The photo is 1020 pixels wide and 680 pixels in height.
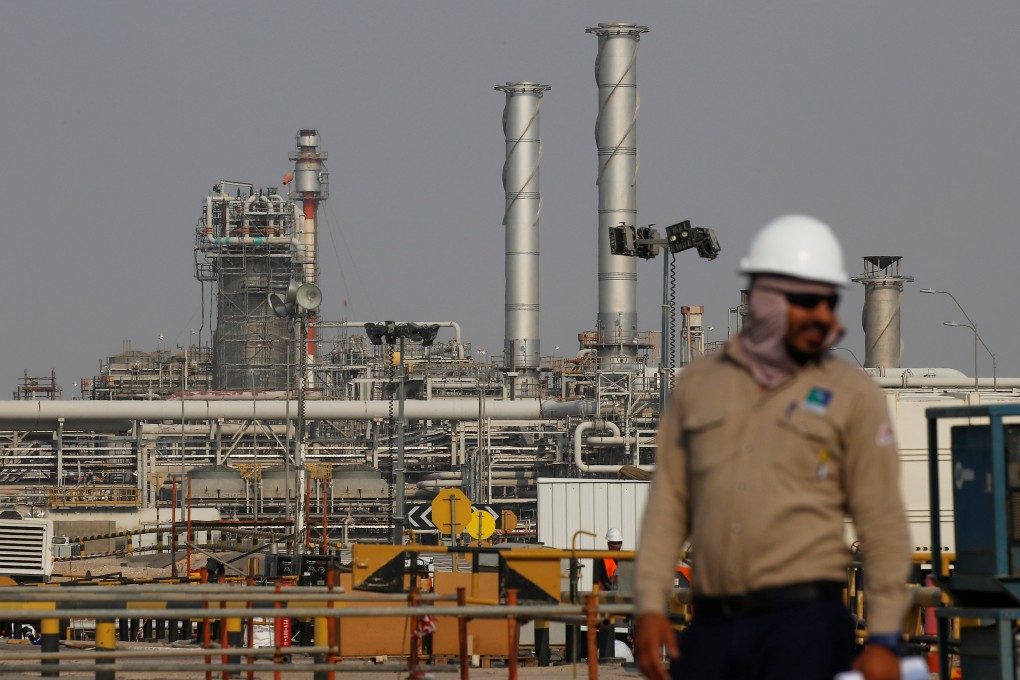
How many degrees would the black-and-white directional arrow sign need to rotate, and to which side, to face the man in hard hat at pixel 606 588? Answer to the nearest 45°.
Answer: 0° — it already faces them

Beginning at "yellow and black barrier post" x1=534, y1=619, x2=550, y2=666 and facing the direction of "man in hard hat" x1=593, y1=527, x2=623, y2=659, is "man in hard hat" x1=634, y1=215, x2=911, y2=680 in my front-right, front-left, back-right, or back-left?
back-right

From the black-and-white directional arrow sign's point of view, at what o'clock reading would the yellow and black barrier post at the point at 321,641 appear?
The yellow and black barrier post is roughly at 12 o'clock from the black-and-white directional arrow sign.

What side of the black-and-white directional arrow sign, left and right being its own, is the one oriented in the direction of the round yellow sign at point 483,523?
left

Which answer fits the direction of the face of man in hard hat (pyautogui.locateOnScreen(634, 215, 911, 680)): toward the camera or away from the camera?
toward the camera

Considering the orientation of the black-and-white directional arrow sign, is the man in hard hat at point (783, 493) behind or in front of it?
in front

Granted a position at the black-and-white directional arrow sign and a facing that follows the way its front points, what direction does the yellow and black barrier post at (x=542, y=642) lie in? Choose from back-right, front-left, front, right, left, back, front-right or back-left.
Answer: front

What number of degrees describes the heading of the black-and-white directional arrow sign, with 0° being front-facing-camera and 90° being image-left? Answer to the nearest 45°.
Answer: approximately 0°
